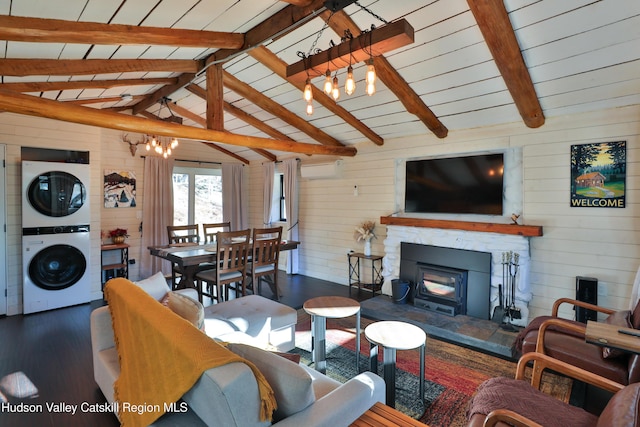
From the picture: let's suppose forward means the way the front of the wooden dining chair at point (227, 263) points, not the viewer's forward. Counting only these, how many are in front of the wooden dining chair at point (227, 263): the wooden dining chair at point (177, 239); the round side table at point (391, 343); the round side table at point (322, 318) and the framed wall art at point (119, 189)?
2

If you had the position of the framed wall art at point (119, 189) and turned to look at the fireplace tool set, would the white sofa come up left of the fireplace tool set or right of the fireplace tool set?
right

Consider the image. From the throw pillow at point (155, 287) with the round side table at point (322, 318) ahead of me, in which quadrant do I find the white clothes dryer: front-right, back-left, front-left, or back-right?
back-left

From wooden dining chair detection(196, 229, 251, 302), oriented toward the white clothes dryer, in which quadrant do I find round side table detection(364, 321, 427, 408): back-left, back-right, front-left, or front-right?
back-left

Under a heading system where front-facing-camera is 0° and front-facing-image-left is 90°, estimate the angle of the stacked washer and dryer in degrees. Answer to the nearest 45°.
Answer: approximately 0°

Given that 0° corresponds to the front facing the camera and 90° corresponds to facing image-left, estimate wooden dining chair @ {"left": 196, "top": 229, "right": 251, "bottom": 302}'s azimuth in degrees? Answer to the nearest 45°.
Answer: approximately 135°

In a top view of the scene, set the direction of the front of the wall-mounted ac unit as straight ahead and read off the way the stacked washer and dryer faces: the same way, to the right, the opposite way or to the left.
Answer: to the left

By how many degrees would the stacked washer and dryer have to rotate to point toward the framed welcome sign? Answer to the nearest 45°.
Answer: approximately 45° to its left

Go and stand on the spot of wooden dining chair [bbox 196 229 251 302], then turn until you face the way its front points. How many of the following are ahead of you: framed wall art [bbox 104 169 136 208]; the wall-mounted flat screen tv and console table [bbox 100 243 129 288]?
2
